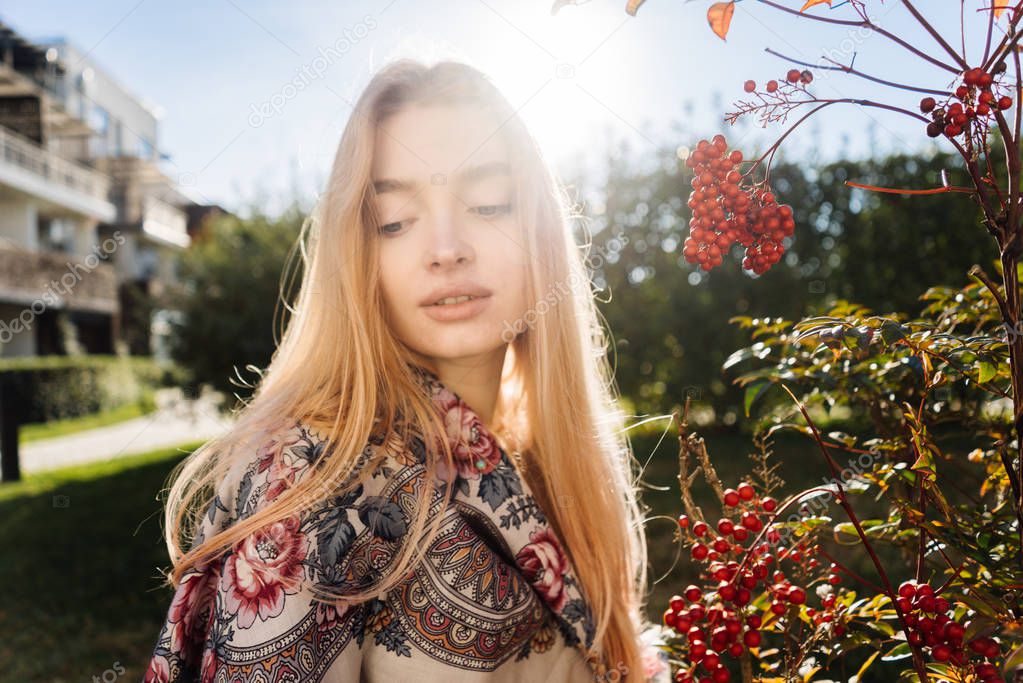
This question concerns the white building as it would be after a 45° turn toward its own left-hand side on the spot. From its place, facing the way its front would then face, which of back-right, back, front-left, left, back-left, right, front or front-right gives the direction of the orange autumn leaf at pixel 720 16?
right

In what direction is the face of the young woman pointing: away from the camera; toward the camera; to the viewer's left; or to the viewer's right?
toward the camera

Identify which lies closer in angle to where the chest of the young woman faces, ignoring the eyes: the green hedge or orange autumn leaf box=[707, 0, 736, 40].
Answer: the orange autumn leaf

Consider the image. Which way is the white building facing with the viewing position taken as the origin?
facing the viewer and to the right of the viewer

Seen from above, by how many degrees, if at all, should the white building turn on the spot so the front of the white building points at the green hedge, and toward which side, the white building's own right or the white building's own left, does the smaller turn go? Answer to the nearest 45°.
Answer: approximately 45° to the white building's own right

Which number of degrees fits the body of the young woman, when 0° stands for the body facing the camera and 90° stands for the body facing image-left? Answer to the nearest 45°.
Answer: approximately 315°

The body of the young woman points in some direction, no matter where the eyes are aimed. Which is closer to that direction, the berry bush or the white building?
the berry bush

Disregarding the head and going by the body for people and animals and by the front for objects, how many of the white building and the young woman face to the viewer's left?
0

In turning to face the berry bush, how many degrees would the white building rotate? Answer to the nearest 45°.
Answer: approximately 45° to its right

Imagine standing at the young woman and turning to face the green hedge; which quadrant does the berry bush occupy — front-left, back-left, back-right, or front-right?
back-right
